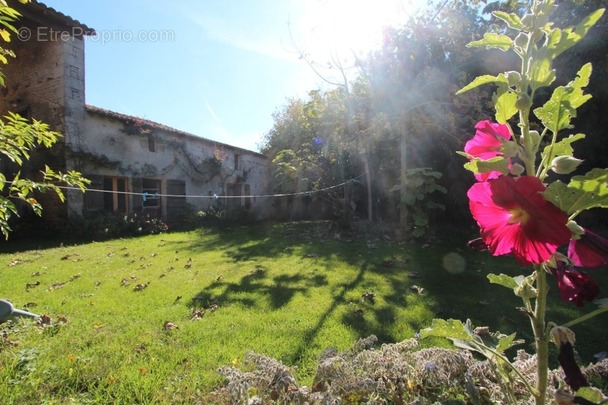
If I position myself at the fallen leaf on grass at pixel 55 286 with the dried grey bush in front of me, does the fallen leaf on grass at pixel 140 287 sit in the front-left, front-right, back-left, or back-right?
front-left

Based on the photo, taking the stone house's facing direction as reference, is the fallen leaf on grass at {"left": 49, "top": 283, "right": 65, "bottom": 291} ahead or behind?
ahead

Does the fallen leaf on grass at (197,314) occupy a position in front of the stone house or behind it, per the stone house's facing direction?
in front

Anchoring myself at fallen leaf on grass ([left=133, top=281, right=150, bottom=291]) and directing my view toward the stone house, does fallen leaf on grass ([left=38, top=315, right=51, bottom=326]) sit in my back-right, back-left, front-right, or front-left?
back-left

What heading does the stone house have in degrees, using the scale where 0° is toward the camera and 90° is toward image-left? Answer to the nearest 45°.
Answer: approximately 315°

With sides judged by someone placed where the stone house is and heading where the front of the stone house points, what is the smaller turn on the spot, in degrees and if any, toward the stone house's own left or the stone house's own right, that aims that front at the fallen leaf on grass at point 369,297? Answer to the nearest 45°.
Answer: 0° — it already faces it

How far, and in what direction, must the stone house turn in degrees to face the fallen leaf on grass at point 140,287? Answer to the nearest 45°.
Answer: approximately 45° to its right

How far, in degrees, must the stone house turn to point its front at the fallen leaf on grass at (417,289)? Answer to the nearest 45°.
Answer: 0° — it already faces it

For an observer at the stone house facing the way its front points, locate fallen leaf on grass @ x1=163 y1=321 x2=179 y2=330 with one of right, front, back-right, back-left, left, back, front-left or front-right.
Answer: front-right
